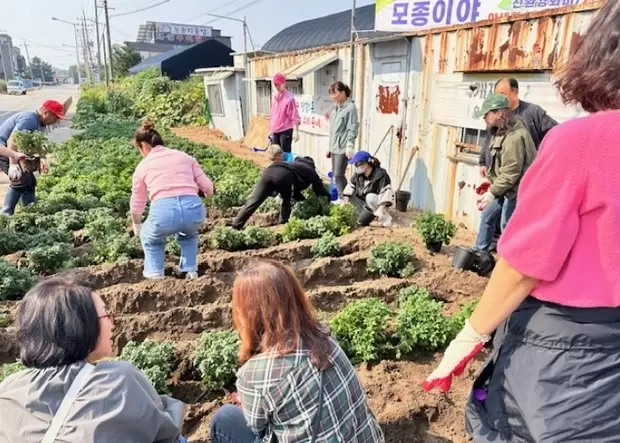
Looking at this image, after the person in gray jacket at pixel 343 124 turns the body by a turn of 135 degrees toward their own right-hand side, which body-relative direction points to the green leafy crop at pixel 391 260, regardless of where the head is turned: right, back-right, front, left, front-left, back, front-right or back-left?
back

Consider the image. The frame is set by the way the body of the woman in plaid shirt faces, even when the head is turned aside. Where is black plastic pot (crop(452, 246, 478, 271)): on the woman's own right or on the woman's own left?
on the woman's own right

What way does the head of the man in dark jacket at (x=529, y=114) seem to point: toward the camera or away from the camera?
toward the camera

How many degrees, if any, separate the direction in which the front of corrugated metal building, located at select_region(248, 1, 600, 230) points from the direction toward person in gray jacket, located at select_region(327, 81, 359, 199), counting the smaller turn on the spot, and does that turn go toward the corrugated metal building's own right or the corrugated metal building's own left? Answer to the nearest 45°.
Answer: approximately 45° to the corrugated metal building's own right

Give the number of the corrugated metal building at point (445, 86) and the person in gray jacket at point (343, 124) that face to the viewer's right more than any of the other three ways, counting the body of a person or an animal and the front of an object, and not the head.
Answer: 0

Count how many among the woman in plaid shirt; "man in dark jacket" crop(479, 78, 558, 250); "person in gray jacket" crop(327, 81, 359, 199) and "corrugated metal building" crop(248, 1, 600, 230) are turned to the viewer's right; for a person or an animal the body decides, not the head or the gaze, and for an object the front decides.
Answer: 0

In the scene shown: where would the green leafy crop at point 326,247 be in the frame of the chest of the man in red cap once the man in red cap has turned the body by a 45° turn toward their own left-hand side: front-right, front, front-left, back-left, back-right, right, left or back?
right

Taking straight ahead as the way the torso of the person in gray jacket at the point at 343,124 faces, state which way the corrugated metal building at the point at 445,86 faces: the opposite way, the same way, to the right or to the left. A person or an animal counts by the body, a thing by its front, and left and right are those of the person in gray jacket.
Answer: the same way

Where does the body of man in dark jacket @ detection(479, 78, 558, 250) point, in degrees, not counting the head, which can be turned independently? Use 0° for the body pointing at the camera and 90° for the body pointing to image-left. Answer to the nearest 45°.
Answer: approximately 45°

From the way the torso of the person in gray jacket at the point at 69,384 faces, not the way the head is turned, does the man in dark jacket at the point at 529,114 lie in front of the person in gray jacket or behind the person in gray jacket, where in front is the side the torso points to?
in front

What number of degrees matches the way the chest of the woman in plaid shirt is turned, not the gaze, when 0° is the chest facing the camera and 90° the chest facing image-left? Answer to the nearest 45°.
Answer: approximately 135°

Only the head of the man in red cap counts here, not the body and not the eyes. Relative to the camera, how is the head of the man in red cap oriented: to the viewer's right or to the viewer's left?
to the viewer's right

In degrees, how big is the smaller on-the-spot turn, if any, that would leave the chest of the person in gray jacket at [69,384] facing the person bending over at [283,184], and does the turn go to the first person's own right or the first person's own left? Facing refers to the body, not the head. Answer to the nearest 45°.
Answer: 0° — they already face them

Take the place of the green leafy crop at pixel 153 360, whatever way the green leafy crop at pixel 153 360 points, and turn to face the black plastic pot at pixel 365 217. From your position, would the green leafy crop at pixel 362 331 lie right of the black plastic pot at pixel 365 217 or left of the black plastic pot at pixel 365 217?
right

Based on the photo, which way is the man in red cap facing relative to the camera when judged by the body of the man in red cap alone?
to the viewer's right

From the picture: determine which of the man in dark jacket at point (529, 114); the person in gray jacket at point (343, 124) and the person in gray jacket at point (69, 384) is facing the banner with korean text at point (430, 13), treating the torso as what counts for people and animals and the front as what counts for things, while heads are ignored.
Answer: the person in gray jacket at point (69, 384)
